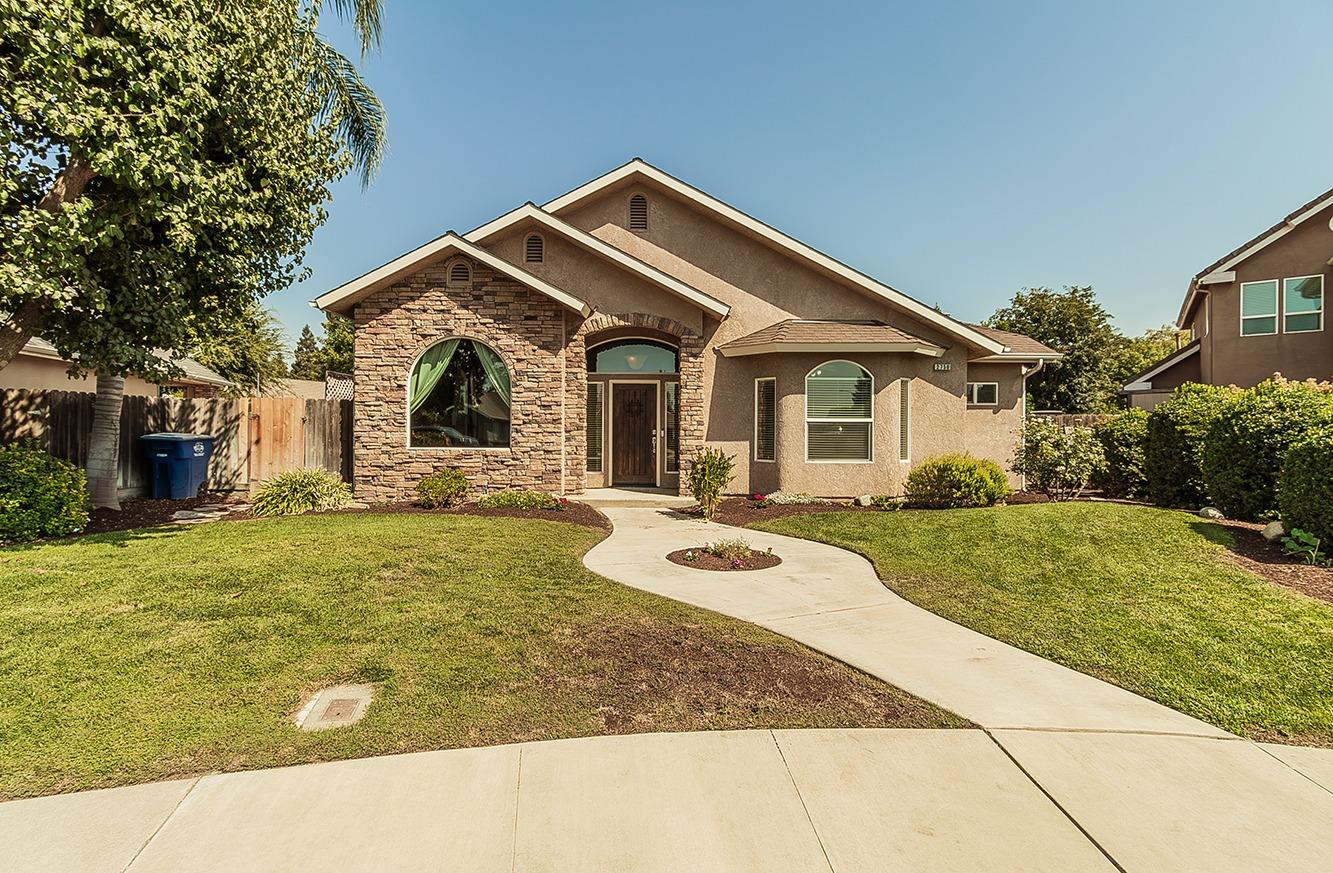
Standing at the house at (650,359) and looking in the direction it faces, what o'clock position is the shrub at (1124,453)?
The shrub is roughly at 9 o'clock from the house.

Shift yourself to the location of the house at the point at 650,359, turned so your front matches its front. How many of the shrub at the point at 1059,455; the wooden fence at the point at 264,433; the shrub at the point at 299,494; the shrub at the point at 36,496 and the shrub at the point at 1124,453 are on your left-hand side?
2

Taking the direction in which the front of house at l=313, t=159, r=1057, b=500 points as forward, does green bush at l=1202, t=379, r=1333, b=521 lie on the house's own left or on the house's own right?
on the house's own left

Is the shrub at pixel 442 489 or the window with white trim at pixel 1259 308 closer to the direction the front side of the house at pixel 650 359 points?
the shrub

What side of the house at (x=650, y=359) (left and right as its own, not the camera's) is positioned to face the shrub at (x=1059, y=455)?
left

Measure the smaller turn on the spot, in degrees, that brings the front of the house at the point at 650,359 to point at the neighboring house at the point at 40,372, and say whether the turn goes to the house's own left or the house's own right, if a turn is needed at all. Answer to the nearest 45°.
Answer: approximately 90° to the house's own right

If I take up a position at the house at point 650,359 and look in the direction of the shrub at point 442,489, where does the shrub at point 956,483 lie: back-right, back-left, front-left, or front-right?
back-left

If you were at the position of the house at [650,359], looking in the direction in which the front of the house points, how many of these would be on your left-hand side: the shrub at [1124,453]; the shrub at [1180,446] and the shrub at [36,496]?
2

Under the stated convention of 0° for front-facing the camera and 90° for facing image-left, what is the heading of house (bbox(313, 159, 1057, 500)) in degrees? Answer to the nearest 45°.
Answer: approximately 0°
